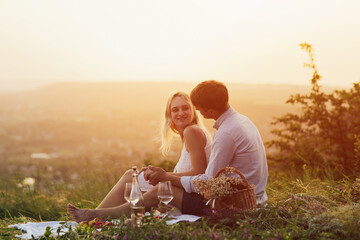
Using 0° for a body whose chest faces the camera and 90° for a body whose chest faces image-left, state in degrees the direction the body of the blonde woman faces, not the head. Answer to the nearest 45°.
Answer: approximately 90°

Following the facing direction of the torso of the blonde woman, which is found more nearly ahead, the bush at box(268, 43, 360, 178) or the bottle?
the bottle

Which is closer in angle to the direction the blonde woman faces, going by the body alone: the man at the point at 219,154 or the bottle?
the bottle

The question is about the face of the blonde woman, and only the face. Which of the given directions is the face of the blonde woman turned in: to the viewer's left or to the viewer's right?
to the viewer's right

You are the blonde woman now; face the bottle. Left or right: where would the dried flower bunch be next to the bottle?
left

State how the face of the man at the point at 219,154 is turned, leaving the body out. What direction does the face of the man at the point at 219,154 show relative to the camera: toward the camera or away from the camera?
away from the camera
